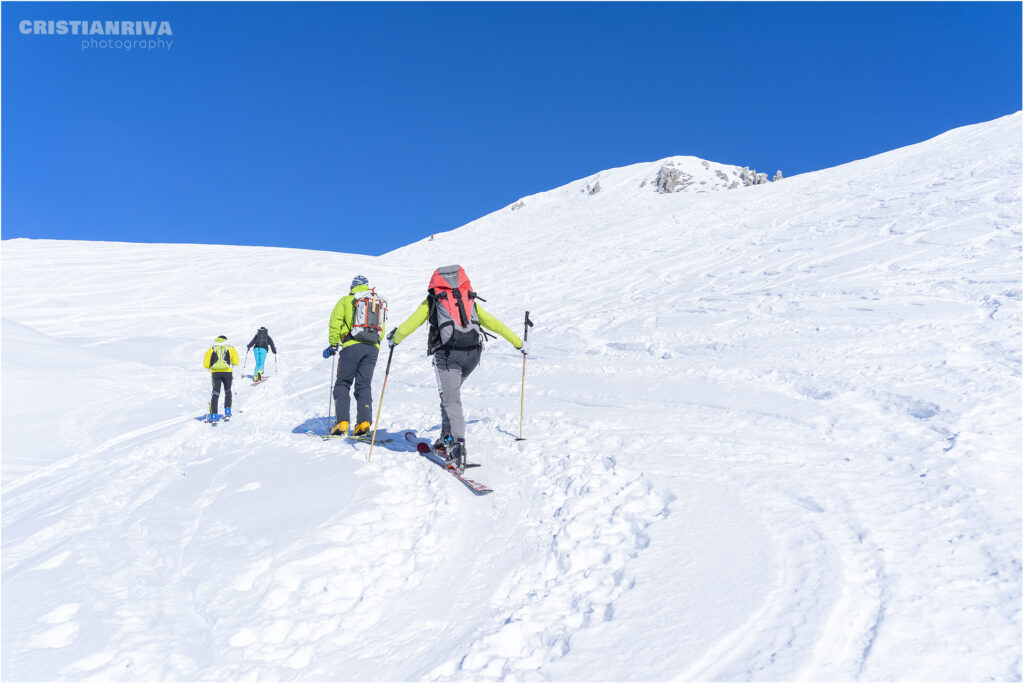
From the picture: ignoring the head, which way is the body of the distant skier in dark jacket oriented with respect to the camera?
away from the camera

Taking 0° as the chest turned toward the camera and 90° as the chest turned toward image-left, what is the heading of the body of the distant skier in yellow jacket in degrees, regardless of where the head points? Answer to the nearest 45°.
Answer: approximately 180°

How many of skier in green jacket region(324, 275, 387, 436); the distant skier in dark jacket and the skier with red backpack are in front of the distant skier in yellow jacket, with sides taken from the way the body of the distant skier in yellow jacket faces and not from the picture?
1

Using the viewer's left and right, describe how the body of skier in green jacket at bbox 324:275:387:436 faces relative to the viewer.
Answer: facing away from the viewer and to the left of the viewer

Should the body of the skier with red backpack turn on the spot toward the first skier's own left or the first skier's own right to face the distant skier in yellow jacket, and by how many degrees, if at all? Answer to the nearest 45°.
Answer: approximately 45° to the first skier's own left

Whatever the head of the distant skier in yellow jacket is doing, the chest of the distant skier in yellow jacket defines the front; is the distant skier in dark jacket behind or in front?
in front

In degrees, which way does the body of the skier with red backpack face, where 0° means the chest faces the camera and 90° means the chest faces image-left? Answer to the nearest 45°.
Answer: approximately 180°

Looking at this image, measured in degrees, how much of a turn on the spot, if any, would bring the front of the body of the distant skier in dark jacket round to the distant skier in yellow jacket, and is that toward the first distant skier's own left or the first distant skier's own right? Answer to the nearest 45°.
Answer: approximately 180°

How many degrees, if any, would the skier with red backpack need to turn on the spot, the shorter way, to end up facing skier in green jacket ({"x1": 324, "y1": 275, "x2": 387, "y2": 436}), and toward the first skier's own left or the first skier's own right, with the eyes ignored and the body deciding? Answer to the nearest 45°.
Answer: approximately 45° to the first skier's own left

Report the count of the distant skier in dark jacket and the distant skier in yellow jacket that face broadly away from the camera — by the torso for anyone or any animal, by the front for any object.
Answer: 2

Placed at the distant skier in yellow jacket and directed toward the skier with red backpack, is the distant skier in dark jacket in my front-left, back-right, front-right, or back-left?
back-left

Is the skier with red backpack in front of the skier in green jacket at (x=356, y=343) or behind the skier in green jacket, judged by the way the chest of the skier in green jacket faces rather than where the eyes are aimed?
behind

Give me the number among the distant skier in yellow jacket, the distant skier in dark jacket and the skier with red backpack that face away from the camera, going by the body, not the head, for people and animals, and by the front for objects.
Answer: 3

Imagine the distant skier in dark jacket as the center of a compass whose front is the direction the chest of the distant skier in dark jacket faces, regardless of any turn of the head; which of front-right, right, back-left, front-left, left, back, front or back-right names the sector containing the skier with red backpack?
back
